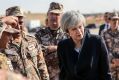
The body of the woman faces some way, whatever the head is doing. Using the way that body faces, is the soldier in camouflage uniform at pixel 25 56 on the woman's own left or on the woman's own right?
on the woman's own right

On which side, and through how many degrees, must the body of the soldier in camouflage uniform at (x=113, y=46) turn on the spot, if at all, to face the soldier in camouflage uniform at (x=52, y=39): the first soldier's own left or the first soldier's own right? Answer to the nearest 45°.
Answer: approximately 45° to the first soldier's own right

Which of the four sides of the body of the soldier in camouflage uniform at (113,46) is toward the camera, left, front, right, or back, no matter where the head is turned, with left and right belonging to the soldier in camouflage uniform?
front

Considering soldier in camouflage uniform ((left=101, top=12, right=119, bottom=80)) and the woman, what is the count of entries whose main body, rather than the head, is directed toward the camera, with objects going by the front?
2

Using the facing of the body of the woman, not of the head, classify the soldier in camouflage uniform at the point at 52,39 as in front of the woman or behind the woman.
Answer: behind
